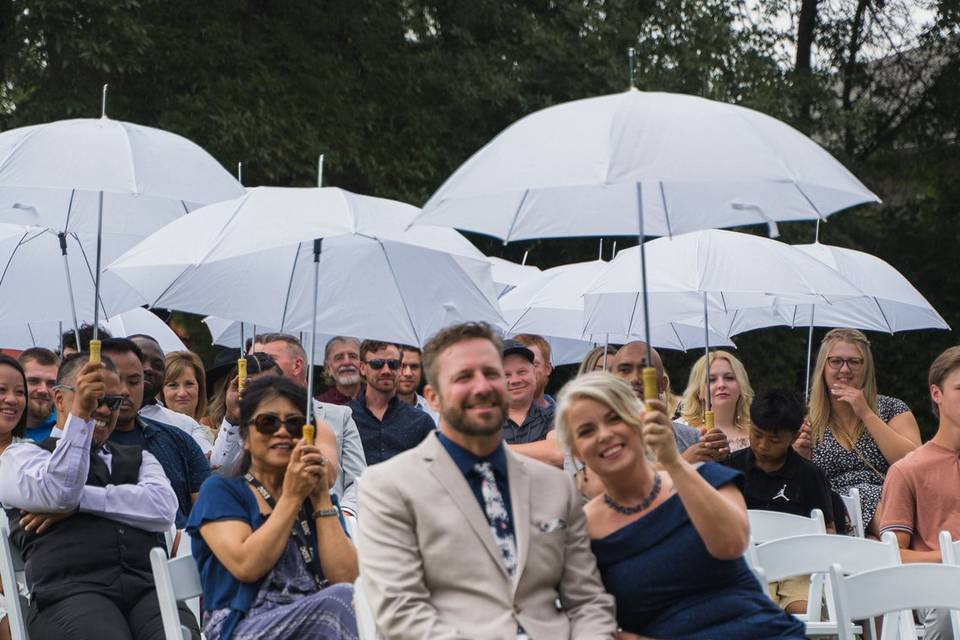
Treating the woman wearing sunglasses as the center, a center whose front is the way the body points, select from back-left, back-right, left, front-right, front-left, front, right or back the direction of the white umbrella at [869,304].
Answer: left

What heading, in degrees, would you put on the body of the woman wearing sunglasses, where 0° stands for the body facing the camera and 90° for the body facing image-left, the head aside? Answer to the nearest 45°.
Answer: approximately 315°

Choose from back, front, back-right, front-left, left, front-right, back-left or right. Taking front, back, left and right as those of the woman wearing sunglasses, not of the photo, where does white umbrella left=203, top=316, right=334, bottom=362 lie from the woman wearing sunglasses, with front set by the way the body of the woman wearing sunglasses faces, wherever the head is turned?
back-left

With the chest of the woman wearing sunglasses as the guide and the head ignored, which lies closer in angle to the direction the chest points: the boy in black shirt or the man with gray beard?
the boy in black shirt
